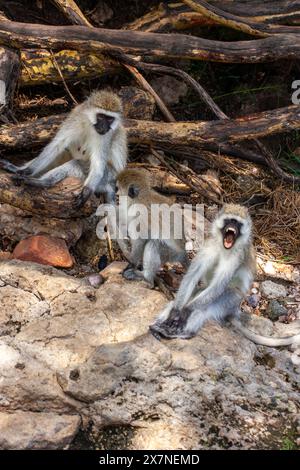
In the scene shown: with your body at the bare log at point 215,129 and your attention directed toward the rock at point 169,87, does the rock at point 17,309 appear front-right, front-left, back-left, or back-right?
back-left

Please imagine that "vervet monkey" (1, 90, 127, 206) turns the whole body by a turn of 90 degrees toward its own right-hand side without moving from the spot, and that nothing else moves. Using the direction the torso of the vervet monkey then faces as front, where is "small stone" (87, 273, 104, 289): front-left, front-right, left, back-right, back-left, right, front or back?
back-left

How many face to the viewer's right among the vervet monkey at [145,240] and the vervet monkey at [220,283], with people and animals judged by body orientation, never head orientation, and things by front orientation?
0

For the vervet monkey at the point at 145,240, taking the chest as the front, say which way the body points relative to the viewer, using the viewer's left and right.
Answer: facing to the left of the viewer

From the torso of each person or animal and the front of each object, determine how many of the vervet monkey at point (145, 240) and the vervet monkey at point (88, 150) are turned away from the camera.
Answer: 0

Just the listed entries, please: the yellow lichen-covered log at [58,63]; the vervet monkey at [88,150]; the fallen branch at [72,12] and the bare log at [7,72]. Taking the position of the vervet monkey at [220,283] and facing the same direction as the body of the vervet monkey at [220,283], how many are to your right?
4

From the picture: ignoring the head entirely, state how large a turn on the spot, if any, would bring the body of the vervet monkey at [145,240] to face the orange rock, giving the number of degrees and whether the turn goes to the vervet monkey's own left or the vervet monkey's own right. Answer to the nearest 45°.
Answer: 0° — it already faces it

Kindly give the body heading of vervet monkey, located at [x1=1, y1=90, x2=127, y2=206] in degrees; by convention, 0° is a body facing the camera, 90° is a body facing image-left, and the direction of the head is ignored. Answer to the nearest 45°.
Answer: approximately 45°

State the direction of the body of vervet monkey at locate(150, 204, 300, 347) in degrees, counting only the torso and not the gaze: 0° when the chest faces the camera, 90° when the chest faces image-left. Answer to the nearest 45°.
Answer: approximately 45°

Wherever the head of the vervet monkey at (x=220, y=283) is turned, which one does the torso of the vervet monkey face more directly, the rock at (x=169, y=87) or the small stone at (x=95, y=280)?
the small stone

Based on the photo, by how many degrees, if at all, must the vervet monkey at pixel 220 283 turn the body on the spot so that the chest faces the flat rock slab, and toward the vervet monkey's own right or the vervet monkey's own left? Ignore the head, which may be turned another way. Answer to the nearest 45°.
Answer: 0° — it already faces it

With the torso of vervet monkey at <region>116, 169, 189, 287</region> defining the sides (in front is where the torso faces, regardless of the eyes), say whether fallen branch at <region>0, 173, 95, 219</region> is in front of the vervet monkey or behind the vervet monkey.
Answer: in front

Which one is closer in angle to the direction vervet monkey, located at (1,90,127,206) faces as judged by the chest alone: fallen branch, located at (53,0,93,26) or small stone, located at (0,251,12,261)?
the small stone
